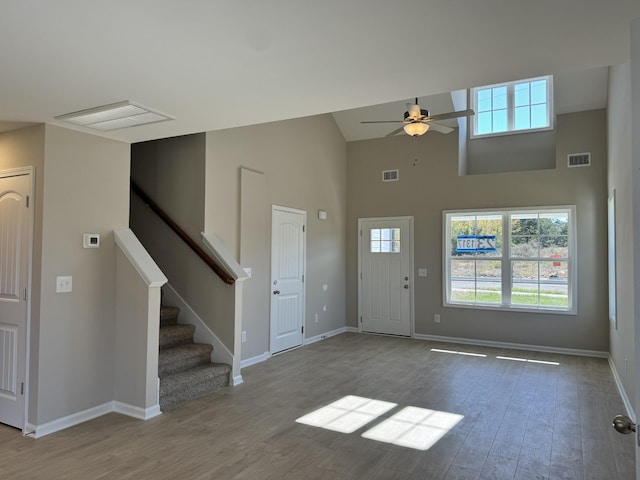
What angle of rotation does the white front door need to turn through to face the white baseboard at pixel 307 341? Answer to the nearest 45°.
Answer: approximately 45° to its right

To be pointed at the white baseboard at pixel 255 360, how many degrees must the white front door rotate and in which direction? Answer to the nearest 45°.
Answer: approximately 45° to its right

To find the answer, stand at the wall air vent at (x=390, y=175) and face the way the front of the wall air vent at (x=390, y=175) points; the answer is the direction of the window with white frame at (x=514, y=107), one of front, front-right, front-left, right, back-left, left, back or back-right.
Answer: left

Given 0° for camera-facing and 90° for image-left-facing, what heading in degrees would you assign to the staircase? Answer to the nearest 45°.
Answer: approximately 315°

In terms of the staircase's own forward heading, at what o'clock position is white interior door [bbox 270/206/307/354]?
The white interior door is roughly at 9 o'clock from the staircase.

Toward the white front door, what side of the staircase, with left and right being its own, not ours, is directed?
left

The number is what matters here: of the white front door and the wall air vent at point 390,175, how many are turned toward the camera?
2

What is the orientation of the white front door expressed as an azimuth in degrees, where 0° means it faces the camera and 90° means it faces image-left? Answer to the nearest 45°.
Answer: approximately 0°

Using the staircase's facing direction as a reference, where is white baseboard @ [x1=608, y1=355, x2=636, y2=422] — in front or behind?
in front

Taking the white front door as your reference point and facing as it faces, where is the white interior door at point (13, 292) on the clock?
The white interior door is roughly at 1 o'clock from the white front door.

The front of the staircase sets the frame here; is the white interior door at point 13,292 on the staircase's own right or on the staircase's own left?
on the staircase's own right

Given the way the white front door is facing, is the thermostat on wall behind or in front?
in front

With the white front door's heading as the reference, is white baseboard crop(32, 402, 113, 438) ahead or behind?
ahead

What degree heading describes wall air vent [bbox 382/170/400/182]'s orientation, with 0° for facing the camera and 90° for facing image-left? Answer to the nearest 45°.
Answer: approximately 0°

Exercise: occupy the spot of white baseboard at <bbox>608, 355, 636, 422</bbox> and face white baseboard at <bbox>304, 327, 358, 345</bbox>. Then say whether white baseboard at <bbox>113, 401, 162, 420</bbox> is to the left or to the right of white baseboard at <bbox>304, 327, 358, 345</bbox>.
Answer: left

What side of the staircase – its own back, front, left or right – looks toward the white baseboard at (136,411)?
right
